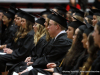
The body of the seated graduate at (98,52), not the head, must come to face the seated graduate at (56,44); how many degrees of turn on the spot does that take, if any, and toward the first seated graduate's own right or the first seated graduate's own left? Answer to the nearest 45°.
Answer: approximately 45° to the first seated graduate's own right

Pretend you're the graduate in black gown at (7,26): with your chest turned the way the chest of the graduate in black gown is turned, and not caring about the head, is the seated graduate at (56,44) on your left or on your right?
on your left

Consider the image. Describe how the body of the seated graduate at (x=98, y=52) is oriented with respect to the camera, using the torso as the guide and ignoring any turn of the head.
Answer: to the viewer's left

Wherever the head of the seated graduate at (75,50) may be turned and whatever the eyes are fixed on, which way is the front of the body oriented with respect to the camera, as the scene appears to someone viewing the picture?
to the viewer's left

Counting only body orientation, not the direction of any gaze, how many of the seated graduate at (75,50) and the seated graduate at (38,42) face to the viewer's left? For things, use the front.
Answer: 2

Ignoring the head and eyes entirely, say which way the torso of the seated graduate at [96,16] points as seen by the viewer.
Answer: to the viewer's left

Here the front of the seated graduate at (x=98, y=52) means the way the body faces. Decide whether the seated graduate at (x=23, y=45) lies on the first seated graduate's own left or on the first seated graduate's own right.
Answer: on the first seated graduate's own right

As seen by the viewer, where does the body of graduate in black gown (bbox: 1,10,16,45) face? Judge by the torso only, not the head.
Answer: to the viewer's left

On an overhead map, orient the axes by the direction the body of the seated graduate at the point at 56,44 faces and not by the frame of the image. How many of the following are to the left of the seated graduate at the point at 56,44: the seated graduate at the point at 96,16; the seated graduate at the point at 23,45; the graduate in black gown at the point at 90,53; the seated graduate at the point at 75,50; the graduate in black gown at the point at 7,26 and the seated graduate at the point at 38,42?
2

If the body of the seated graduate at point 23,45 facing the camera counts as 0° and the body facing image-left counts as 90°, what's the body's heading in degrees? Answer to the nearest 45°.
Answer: approximately 90°

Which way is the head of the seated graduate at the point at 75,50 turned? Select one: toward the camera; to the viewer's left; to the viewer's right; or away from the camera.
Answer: to the viewer's left

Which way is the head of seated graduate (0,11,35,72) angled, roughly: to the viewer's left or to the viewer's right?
to the viewer's left

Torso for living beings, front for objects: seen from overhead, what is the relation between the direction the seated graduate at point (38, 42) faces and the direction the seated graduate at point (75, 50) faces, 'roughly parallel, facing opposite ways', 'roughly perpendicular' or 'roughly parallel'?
roughly parallel

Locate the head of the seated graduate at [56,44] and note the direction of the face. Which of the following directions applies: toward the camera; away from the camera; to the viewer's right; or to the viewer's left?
to the viewer's left

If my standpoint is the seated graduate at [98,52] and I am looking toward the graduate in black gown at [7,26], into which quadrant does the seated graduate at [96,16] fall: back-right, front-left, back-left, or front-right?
front-right

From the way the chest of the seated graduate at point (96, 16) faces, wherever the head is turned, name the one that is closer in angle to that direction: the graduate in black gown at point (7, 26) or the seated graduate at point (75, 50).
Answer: the graduate in black gown
